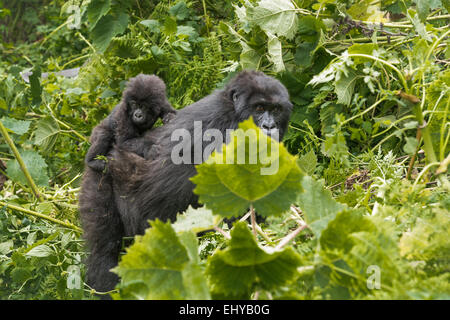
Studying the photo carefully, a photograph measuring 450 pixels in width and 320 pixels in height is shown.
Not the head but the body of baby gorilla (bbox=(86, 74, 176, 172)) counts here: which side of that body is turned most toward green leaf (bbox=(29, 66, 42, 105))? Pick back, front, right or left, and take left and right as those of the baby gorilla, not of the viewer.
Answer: back

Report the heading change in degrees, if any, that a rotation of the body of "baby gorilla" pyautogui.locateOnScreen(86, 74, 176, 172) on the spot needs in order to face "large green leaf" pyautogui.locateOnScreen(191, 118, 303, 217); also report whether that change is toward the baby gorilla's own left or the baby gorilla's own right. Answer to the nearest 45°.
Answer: approximately 45° to the baby gorilla's own right

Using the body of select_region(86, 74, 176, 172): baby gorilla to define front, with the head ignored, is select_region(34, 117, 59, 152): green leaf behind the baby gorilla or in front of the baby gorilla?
behind

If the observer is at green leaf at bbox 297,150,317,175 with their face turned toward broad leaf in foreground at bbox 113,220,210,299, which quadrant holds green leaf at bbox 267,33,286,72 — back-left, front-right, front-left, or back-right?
back-right

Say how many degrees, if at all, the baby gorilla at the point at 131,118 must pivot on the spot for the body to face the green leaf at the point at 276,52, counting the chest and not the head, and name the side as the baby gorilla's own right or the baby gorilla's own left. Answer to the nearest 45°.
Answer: approximately 45° to the baby gorilla's own left

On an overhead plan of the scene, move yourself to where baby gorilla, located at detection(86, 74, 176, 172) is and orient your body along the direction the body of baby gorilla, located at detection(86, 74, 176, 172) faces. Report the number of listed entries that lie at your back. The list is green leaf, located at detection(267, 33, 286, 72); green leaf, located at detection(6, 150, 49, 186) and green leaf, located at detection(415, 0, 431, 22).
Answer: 1

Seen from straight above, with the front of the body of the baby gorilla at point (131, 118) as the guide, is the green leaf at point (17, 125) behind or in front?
behind

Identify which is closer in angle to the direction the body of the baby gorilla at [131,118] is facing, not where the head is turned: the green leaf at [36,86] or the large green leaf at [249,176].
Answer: the large green leaf

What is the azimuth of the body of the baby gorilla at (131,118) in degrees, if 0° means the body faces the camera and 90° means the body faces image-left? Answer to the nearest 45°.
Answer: approximately 315°
